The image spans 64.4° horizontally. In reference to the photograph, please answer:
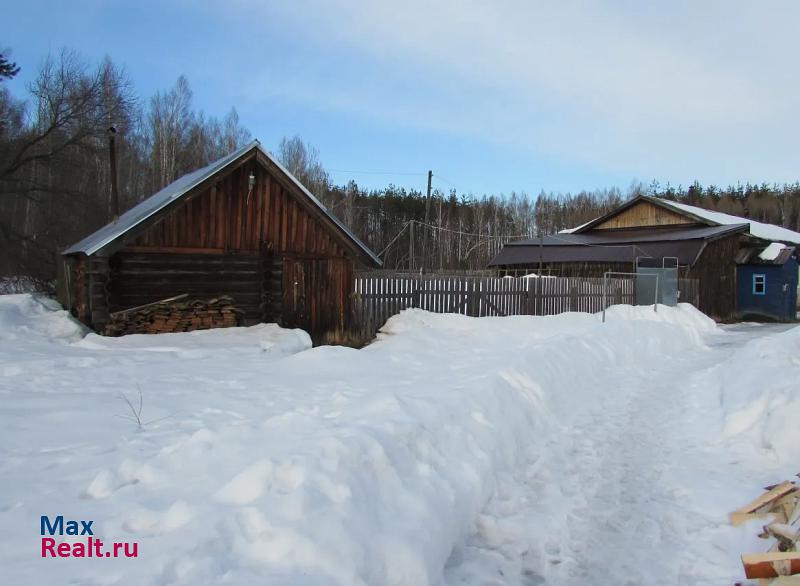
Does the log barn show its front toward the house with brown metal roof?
no

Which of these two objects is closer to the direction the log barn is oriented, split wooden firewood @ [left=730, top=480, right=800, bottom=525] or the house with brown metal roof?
the split wooden firewood

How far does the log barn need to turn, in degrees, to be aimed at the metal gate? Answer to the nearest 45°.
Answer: approximately 90° to its left

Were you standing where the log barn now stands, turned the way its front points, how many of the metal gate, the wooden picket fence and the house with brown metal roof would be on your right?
0

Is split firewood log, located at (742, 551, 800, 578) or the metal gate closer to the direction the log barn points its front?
the split firewood log

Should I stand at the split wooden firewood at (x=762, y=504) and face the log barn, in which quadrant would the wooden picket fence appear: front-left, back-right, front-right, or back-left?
front-right

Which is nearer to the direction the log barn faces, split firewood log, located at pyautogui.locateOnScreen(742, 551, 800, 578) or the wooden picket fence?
the split firewood log

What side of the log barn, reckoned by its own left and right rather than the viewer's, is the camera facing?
front

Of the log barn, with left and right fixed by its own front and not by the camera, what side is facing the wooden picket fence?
left

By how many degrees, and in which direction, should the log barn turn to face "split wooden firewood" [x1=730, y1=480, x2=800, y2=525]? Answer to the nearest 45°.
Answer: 0° — it already faces it

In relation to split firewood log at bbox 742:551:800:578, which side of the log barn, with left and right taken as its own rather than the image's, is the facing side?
front
